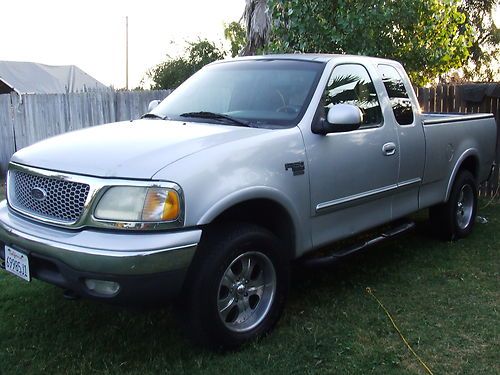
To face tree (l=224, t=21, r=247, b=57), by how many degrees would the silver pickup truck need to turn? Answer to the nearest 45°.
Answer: approximately 135° to its right

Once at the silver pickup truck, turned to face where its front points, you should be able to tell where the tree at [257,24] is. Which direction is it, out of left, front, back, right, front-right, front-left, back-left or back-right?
back-right

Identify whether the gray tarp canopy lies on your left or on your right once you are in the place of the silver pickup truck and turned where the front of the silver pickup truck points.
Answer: on your right

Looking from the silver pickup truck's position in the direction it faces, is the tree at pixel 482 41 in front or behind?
behind

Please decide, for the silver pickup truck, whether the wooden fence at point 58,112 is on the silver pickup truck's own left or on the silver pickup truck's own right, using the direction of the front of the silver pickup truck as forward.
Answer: on the silver pickup truck's own right

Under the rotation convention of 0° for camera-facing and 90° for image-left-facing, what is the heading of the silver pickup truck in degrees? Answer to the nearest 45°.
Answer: approximately 45°

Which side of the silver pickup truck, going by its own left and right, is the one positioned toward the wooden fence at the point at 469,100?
back
